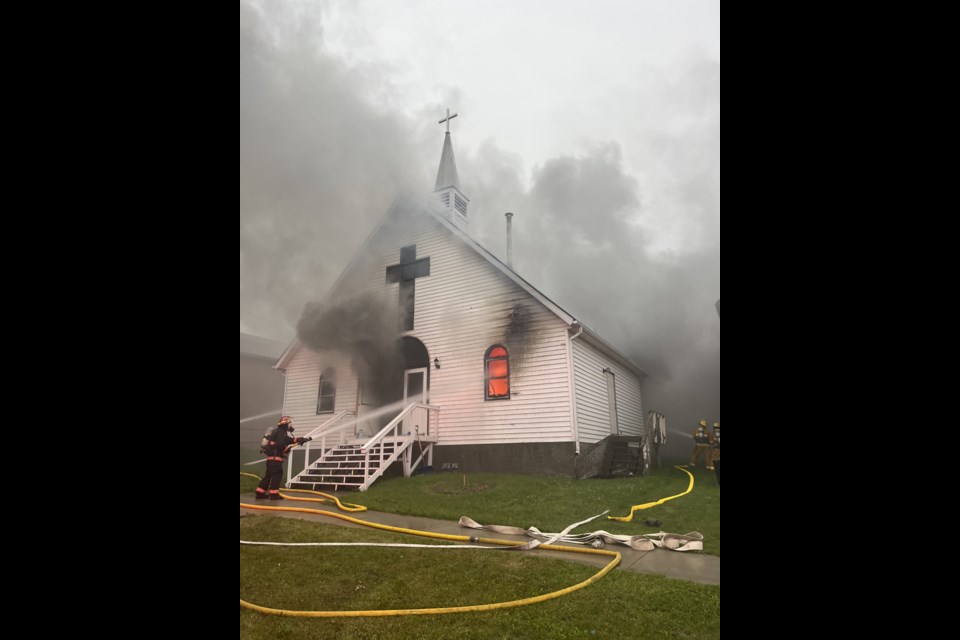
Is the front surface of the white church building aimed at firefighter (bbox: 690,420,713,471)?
no

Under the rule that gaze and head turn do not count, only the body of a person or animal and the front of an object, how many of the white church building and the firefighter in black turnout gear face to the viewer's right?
1

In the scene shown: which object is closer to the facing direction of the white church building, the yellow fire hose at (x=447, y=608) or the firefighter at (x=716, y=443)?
the yellow fire hose

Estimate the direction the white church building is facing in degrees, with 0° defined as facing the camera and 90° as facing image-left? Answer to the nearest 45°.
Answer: approximately 45°

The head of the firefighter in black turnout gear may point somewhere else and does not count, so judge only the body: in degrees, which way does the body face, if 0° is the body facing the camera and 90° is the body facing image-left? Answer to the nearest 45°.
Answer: approximately 270°

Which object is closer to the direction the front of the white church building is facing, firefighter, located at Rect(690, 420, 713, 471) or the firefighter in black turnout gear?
the firefighter in black turnout gear

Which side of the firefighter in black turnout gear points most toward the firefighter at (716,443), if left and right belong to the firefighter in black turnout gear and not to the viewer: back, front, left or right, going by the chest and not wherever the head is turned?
front

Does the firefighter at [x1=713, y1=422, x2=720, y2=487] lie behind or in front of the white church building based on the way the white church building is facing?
behind
